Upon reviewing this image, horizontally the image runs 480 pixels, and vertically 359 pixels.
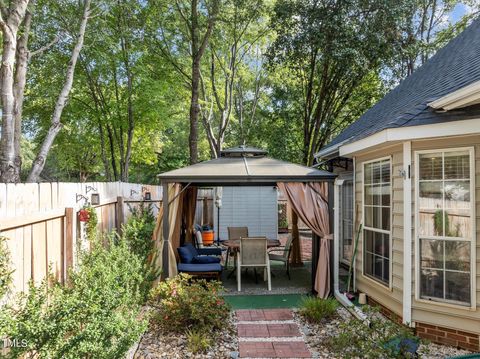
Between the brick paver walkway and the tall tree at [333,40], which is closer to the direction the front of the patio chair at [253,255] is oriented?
the tall tree

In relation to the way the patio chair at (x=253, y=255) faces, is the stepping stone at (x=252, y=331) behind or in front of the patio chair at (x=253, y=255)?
behind

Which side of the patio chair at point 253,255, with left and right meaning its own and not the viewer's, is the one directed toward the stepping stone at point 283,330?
back

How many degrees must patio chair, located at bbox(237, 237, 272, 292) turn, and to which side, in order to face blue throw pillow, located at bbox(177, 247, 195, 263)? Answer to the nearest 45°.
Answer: approximately 90° to its left

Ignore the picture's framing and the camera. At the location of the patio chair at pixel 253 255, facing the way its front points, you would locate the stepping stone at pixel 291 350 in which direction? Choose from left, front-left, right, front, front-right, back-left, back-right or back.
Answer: back

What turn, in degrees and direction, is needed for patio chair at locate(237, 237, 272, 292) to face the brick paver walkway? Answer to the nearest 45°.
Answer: approximately 180°

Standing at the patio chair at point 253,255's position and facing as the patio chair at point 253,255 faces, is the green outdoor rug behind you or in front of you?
behind

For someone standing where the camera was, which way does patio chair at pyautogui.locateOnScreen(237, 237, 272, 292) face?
facing away from the viewer

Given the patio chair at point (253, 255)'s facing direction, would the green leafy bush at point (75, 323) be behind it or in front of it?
behind
